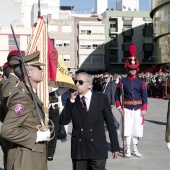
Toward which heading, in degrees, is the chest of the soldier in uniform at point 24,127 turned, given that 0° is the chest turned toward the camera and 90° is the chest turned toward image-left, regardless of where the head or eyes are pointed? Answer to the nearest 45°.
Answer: approximately 270°

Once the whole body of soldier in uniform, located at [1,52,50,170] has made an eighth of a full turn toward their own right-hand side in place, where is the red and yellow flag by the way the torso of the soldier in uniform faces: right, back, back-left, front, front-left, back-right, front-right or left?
back-left

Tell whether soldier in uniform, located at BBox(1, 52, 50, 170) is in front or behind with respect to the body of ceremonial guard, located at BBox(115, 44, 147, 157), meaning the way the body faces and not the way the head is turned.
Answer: in front

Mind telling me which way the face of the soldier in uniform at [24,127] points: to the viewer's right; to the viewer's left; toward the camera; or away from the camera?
to the viewer's right

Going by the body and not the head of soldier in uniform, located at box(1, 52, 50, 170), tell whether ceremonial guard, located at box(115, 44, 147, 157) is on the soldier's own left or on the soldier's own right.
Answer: on the soldier's own left

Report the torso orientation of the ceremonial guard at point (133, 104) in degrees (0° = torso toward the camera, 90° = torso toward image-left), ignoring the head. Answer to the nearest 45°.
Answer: approximately 0°

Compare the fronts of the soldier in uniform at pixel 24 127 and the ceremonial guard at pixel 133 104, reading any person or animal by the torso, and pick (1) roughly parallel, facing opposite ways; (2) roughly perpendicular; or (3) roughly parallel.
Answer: roughly perpendicular
